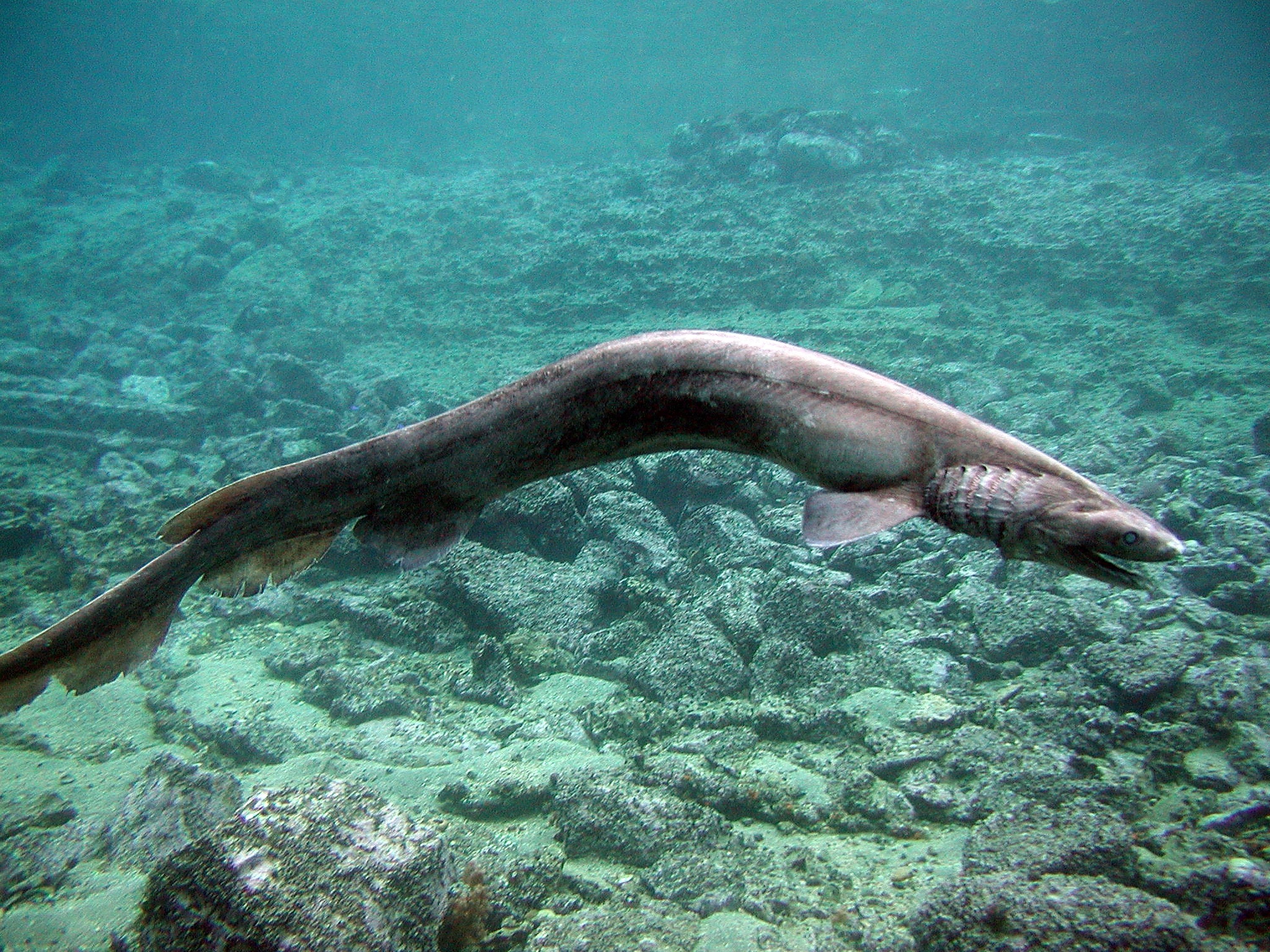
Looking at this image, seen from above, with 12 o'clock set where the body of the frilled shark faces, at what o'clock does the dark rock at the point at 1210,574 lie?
The dark rock is roughly at 11 o'clock from the frilled shark.

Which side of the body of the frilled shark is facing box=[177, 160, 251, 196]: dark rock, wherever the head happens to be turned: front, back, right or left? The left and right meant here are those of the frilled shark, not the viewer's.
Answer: left

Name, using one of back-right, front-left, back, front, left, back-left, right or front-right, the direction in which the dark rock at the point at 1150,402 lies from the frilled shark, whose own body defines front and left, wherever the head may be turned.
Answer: front-left

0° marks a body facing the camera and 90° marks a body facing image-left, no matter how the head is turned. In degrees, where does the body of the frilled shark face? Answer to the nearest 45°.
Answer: approximately 270°

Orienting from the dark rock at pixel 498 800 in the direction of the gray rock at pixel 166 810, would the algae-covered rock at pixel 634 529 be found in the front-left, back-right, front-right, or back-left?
back-right

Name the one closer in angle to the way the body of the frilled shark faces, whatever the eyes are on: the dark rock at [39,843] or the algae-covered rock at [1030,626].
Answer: the algae-covered rock
